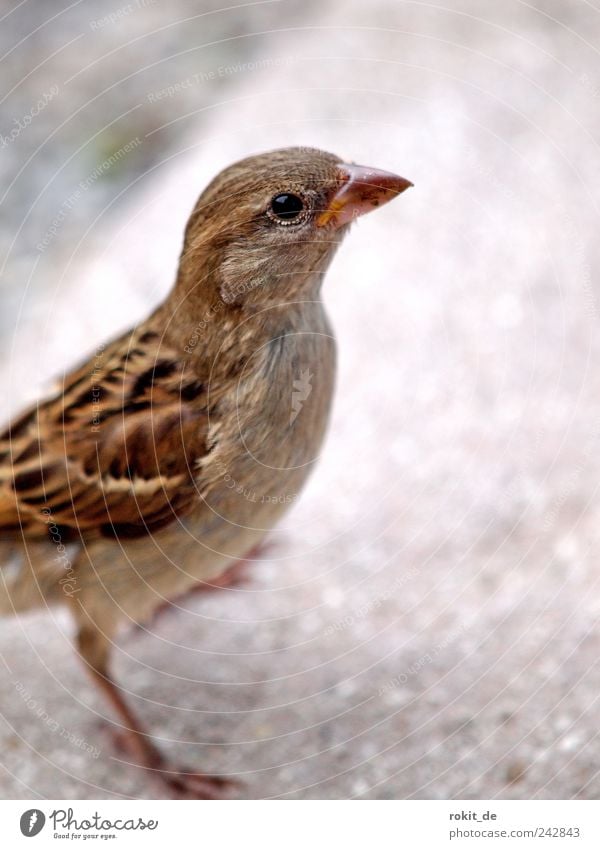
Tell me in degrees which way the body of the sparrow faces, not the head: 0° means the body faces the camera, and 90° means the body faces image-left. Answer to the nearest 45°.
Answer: approximately 270°
